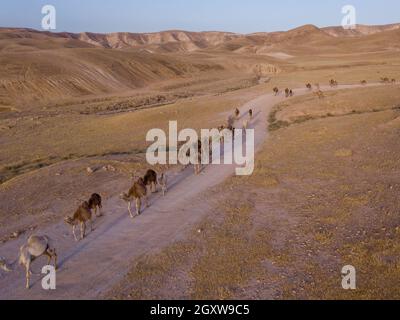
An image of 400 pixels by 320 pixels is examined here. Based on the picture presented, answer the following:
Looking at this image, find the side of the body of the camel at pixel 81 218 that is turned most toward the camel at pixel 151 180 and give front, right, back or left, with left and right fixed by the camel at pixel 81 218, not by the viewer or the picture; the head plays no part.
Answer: back

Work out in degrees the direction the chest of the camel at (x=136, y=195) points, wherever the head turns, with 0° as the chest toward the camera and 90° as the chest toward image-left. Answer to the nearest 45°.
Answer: approximately 45°

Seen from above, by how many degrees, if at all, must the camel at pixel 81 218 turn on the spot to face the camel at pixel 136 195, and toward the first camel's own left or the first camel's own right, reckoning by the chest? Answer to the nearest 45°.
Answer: approximately 180°

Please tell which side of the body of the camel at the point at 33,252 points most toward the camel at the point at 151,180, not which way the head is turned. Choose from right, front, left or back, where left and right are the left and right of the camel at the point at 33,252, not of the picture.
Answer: back

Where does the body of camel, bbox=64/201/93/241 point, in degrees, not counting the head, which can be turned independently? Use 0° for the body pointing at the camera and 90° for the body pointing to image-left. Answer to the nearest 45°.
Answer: approximately 45°
